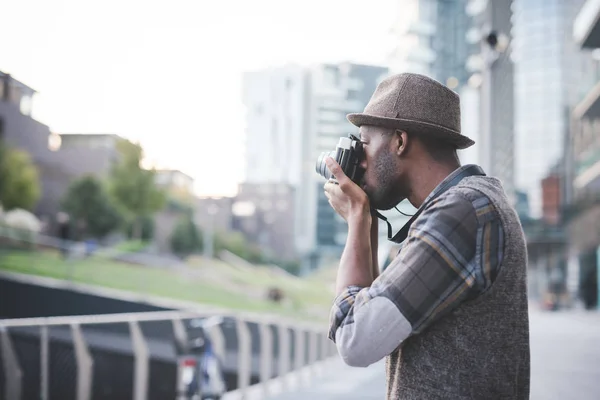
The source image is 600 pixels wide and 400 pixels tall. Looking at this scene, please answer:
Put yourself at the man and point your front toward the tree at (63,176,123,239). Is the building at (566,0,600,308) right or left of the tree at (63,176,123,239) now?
right

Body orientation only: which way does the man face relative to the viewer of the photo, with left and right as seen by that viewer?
facing to the left of the viewer

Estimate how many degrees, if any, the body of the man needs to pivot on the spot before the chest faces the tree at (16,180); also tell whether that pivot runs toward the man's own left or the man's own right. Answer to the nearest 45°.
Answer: approximately 45° to the man's own right

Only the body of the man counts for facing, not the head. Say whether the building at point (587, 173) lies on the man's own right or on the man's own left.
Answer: on the man's own right

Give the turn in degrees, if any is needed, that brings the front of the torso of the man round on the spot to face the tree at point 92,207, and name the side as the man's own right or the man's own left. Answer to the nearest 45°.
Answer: approximately 45° to the man's own right

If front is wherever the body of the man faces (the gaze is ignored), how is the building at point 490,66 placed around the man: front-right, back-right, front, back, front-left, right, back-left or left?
right

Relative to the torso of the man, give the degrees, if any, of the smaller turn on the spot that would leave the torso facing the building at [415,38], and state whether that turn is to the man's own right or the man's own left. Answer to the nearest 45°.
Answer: approximately 90° to the man's own right

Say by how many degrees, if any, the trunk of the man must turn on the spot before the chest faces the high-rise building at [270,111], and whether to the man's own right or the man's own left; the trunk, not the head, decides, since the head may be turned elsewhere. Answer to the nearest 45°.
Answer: approximately 90° to the man's own right

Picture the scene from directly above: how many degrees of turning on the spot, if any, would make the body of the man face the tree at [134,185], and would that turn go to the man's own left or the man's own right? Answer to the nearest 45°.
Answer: approximately 45° to the man's own right

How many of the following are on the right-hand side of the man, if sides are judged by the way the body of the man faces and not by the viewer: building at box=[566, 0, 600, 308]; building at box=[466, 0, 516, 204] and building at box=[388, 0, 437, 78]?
3

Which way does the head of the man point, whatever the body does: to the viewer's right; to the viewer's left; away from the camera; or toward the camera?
to the viewer's left
